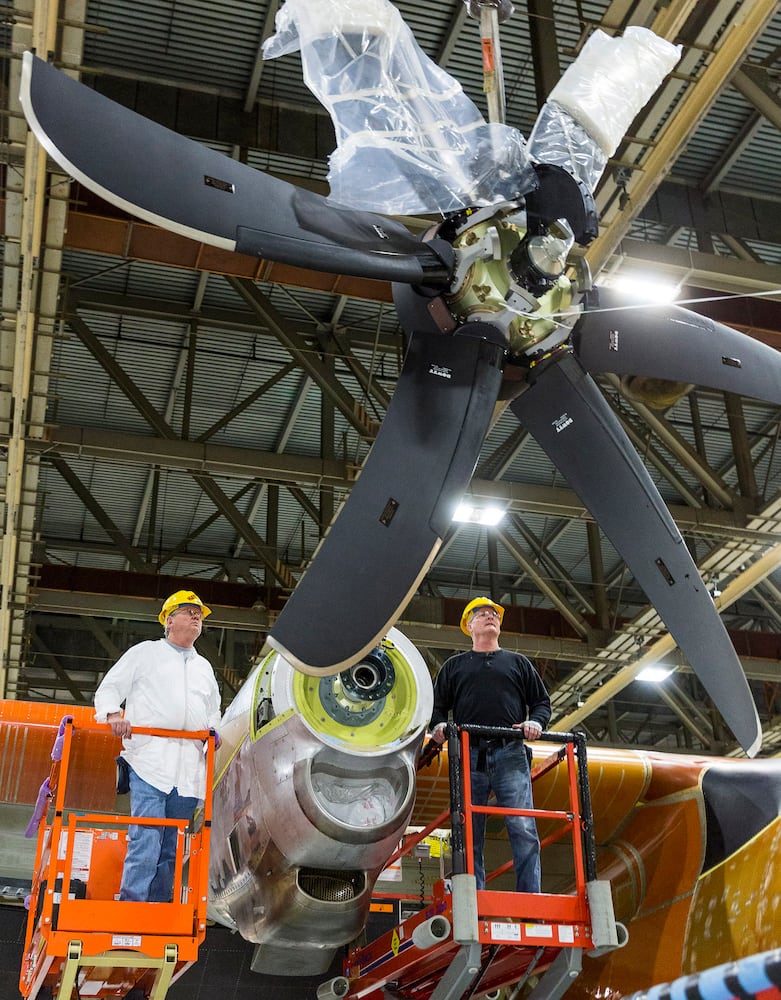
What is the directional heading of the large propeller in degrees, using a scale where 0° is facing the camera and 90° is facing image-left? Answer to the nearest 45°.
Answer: approximately 315°

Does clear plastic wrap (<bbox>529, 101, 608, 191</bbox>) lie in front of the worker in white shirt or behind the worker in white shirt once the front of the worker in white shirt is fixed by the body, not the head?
in front

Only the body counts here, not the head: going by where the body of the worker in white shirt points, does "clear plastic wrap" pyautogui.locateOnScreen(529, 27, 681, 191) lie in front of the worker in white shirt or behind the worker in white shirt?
in front

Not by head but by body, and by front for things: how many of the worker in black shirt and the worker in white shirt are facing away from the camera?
0

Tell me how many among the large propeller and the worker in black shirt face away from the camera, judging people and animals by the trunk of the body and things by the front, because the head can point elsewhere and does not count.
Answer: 0

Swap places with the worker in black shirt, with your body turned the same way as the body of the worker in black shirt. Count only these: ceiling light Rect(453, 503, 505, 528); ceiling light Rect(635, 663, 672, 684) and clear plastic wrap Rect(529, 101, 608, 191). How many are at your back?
2

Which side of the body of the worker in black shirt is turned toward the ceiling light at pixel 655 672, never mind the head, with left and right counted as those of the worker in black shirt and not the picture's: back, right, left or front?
back

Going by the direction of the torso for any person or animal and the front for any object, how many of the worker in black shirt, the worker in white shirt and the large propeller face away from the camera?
0

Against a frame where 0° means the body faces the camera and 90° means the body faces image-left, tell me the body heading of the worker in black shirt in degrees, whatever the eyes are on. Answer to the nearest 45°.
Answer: approximately 0°

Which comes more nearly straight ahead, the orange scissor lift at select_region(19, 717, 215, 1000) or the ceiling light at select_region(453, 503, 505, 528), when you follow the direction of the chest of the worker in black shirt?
the orange scissor lift

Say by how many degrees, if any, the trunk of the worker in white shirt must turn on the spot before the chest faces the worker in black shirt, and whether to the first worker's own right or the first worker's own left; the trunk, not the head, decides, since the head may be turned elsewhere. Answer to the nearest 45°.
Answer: approximately 45° to the first worker's own left

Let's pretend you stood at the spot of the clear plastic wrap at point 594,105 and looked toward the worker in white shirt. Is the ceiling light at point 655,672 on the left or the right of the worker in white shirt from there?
right

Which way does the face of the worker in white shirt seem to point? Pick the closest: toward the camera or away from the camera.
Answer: toward the camera

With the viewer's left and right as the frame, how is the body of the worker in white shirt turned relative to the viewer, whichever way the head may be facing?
facing the viewer and to the right of the viewer
